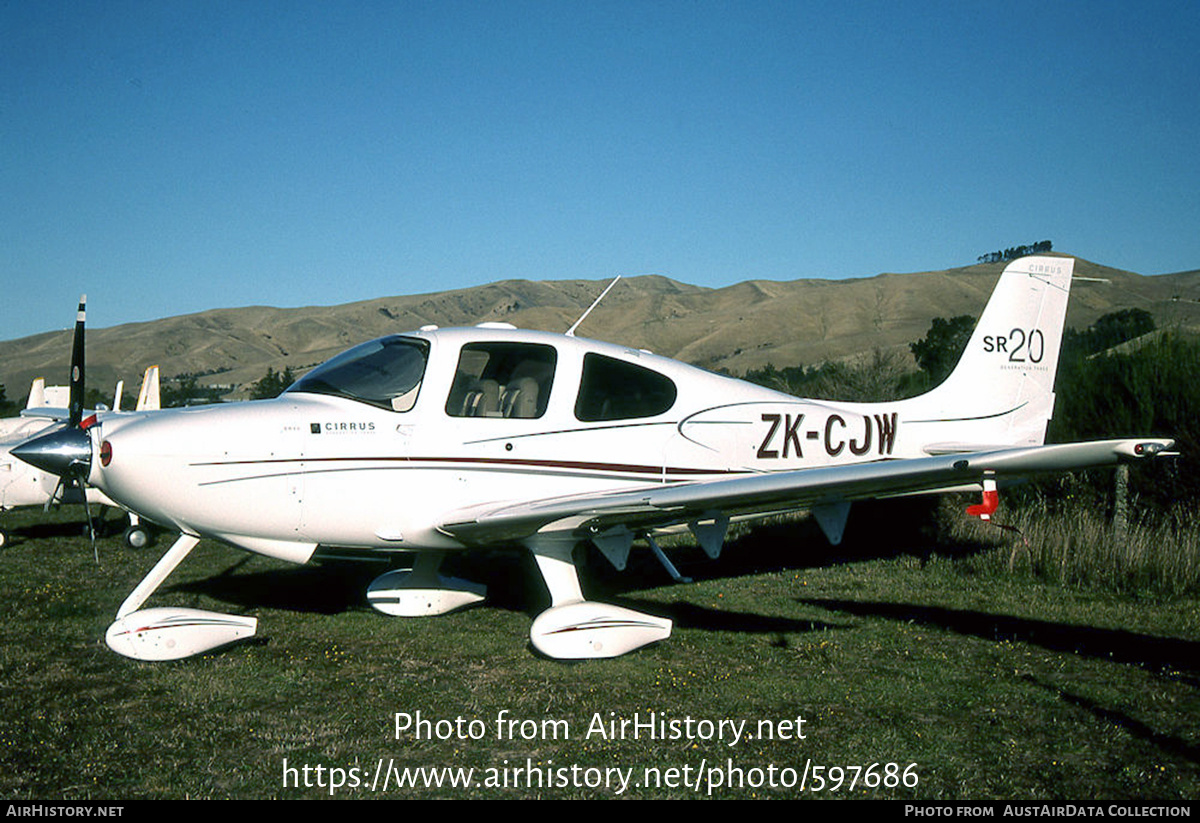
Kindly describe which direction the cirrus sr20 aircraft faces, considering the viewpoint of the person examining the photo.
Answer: facing the viewer and to the left of the viewer

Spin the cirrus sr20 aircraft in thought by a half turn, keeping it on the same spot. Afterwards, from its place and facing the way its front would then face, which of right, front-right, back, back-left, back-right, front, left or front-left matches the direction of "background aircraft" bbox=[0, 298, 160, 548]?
left
